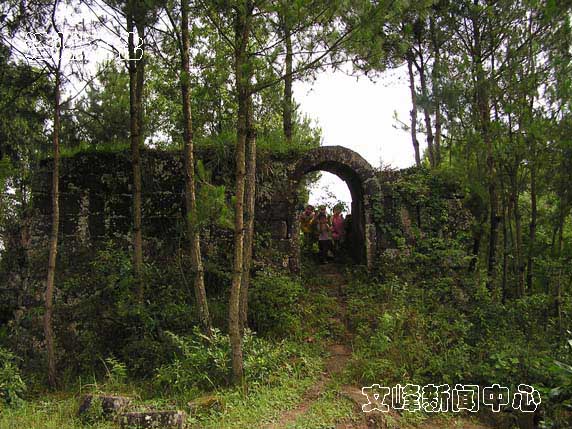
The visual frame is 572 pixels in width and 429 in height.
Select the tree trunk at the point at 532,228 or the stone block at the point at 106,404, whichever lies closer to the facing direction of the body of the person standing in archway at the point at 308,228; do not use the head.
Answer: the stone block

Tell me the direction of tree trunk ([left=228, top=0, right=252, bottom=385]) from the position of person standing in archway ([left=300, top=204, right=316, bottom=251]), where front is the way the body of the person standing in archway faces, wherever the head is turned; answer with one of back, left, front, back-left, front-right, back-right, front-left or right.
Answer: front

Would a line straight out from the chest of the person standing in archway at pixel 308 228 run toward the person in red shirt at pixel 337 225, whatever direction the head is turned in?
no

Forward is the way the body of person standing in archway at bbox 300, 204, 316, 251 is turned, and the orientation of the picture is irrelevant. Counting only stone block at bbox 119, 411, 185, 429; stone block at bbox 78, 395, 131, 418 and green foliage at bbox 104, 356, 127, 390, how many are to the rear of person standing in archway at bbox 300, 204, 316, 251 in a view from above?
0

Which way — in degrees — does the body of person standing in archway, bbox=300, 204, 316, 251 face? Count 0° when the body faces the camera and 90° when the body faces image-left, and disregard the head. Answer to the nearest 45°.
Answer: approximately 0°

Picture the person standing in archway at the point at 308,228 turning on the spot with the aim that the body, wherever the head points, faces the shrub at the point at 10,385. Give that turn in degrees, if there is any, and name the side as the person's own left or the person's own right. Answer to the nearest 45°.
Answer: approximately 45° to the person's own right

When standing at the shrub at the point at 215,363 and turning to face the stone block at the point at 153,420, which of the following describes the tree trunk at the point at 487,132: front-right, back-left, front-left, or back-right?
back-left

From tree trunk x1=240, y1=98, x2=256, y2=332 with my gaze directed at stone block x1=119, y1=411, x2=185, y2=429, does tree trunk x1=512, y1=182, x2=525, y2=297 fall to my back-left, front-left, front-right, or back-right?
back-left

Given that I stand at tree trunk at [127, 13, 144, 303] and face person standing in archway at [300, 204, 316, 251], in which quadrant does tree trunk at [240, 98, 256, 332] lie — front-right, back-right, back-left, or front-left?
front-right

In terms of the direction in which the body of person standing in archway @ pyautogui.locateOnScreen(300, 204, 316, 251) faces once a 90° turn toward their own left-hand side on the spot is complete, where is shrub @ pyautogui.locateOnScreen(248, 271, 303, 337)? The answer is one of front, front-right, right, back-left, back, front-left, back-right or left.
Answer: right

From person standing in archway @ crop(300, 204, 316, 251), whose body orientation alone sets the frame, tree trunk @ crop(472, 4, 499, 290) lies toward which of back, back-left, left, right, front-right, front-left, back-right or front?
front-left

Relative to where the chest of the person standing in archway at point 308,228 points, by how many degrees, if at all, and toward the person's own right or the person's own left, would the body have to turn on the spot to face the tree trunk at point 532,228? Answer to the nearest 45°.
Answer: approximately 45° to the person's own left

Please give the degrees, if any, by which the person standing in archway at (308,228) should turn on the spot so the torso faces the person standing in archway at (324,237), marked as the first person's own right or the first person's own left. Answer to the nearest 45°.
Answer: approximately 45° to the first person's own left
